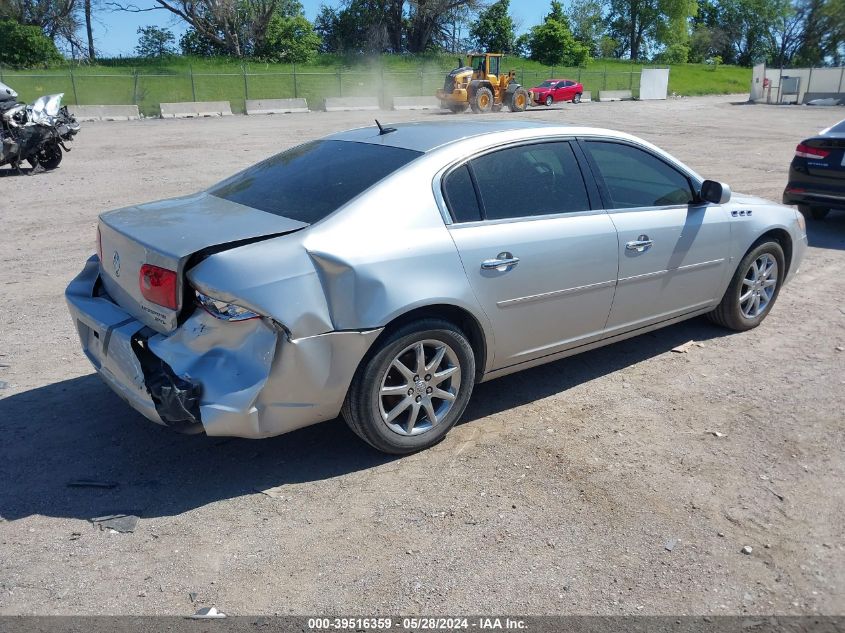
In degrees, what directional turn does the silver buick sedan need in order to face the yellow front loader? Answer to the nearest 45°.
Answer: approximately 45° to its left

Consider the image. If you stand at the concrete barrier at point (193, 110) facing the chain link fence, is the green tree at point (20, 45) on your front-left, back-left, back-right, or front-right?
front-left

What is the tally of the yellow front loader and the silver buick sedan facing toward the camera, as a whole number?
0

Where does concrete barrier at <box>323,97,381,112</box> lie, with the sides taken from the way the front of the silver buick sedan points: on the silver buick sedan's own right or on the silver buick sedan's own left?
on the silver buick sedan's own left

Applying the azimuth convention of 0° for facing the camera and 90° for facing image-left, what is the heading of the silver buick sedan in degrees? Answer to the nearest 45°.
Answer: approximately 225°

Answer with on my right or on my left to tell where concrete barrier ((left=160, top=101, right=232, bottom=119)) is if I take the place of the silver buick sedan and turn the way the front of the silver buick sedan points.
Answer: on my left

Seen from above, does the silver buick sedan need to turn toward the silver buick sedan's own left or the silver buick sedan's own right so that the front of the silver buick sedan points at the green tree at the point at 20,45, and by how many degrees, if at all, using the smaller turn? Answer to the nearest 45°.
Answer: approximately 90° to the silver buick sedan's own left
